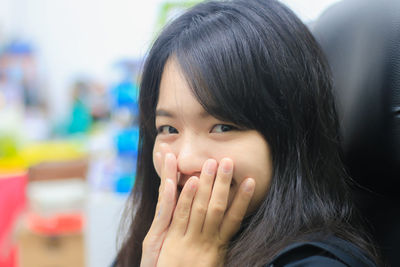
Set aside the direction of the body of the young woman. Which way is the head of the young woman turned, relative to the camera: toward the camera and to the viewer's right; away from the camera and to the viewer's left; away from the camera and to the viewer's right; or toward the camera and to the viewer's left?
toward the camera and to the viewer's left

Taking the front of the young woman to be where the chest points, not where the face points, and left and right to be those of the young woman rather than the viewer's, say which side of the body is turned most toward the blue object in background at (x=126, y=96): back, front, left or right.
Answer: right

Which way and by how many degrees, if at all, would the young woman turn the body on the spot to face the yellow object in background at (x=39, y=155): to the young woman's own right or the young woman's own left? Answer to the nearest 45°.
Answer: approximately 90° to the young woman's own right

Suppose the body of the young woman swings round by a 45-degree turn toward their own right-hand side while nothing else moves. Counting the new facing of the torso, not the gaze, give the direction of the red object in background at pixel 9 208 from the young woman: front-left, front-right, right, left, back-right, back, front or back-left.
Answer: front-right

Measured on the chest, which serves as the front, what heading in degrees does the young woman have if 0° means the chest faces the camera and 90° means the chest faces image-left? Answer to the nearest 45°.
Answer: approximately 45°

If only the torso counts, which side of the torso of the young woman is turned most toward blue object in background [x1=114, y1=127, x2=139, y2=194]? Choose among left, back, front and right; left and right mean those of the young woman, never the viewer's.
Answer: right

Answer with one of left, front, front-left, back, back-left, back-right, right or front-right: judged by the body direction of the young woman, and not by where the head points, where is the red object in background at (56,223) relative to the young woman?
right
